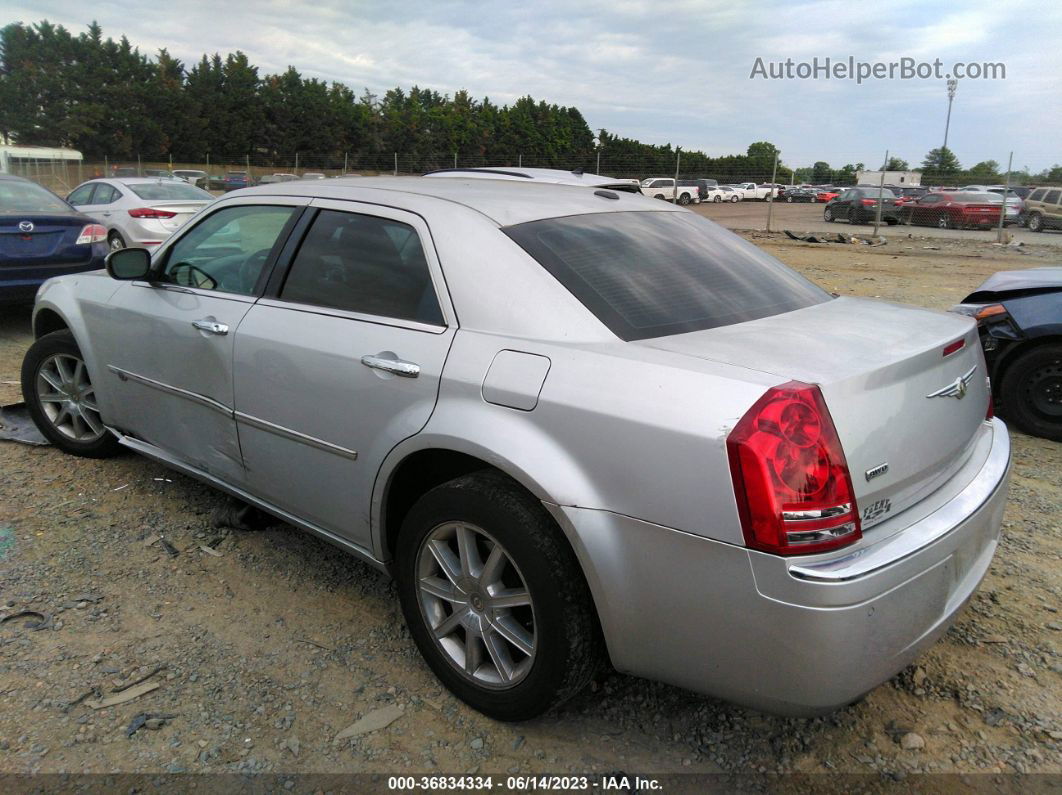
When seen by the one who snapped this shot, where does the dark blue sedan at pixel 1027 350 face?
facing to the left of the viewer

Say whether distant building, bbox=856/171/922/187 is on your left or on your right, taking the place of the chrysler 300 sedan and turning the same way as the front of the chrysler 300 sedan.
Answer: on your right

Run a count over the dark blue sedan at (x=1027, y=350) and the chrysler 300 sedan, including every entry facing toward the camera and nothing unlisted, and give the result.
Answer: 0

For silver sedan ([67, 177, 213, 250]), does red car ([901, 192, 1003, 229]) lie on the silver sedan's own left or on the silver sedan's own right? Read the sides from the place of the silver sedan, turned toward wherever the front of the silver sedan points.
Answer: on the silver sedan's own right

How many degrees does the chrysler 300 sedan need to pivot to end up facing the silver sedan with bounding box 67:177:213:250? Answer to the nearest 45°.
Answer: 0° — it already faces it

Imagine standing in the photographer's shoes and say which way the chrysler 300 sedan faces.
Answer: facing away from the viewer and to the left of the viewer

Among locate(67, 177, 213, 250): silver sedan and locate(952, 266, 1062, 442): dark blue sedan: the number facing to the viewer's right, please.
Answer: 0

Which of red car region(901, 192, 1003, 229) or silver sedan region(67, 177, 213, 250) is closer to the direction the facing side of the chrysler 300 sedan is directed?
the silver sedan

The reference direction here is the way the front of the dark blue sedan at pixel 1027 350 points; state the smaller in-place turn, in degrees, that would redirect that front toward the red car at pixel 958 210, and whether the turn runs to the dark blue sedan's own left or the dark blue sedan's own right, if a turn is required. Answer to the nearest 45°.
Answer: approximately 90° to the dark blue sedan's own right

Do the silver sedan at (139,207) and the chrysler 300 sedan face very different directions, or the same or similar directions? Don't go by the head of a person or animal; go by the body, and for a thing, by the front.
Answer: same or similar directions

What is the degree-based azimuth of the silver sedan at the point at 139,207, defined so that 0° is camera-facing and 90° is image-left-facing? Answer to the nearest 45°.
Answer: approximately 135°

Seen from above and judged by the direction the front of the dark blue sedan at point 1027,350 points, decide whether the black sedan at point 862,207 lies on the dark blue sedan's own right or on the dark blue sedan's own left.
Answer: on the dark blue sedan's own right

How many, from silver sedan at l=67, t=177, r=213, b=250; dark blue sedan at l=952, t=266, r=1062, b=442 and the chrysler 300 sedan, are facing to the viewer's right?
0

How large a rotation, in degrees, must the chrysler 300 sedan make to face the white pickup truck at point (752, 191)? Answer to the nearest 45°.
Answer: approximately 45° to its right
